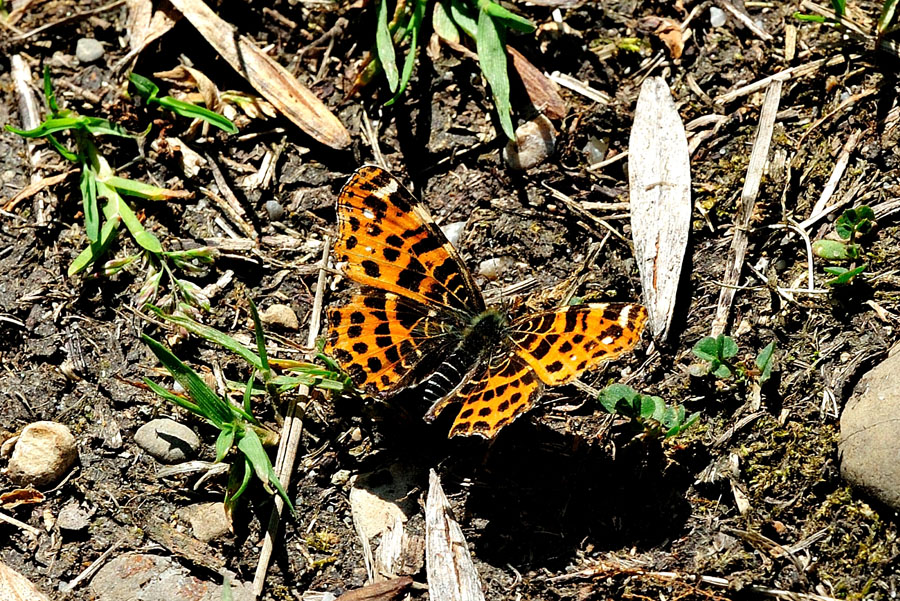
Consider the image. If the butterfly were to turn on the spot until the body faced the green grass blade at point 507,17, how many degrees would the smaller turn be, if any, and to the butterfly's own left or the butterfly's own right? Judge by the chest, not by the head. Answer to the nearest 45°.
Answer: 0° — it already faces it

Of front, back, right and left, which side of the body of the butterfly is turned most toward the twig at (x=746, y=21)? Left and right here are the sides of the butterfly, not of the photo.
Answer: front

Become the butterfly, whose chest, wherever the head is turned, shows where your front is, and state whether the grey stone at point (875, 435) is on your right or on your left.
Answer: on your right

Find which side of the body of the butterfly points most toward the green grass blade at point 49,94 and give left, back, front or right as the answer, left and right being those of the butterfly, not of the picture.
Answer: left

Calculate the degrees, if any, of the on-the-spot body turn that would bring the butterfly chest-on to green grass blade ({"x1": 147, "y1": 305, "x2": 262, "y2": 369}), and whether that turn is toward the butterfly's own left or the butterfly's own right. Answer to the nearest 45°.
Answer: approximately 135° to the butterfly's own left

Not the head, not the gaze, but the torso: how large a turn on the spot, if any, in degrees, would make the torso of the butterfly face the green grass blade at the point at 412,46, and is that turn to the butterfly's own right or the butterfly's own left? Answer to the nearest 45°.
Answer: approximately 45° to the butterfly's own left

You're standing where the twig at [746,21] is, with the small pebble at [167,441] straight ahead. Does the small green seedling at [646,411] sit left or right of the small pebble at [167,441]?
left

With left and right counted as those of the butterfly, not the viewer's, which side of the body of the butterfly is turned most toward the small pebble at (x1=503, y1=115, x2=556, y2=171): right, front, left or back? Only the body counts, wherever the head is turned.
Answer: front

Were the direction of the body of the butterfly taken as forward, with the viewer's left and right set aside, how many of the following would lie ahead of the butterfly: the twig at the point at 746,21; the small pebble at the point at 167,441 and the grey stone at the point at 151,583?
1

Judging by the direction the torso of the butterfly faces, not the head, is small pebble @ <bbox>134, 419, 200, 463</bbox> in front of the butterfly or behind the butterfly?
behind

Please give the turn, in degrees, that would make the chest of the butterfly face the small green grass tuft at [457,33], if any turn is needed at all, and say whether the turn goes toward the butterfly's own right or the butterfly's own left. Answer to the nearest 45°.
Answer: approximately 45° to the butterfly's own left

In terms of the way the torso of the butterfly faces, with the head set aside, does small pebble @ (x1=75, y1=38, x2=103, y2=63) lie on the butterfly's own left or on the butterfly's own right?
on the butterfly's own left

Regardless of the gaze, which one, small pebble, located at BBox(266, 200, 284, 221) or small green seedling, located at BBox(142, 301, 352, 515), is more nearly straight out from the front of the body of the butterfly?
the small pebble

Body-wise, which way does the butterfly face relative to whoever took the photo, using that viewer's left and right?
facing away from the viewer and to the right of the viewer

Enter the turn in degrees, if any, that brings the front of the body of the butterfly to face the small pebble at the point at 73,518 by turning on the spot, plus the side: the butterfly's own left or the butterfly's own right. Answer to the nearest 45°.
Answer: approximately 135° to the butterfly's own left

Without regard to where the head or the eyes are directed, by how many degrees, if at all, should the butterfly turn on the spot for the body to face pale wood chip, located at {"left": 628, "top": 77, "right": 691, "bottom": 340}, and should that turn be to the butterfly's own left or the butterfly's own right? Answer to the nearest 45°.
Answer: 0° — it already faces it

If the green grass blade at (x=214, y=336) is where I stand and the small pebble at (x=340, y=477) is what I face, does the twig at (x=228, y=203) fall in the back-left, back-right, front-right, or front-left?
back-left
